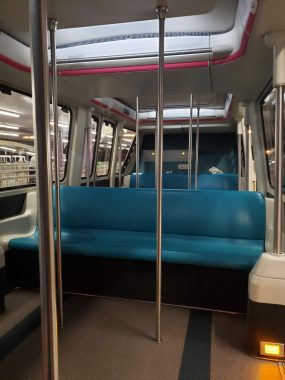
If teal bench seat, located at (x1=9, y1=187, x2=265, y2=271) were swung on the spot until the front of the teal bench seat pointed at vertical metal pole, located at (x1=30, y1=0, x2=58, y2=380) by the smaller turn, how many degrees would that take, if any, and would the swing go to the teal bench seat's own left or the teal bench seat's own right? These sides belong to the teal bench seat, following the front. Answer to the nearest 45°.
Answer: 0° — it already faces it

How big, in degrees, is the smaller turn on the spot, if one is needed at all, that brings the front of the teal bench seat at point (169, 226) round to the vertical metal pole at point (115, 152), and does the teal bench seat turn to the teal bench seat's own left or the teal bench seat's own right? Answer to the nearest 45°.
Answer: approximately 180°

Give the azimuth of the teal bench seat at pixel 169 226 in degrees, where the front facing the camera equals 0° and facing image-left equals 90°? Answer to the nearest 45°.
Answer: approximately 0°

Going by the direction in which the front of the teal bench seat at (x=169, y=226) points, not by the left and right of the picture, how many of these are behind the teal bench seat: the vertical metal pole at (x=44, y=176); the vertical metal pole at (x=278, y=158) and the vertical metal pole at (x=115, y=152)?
1
